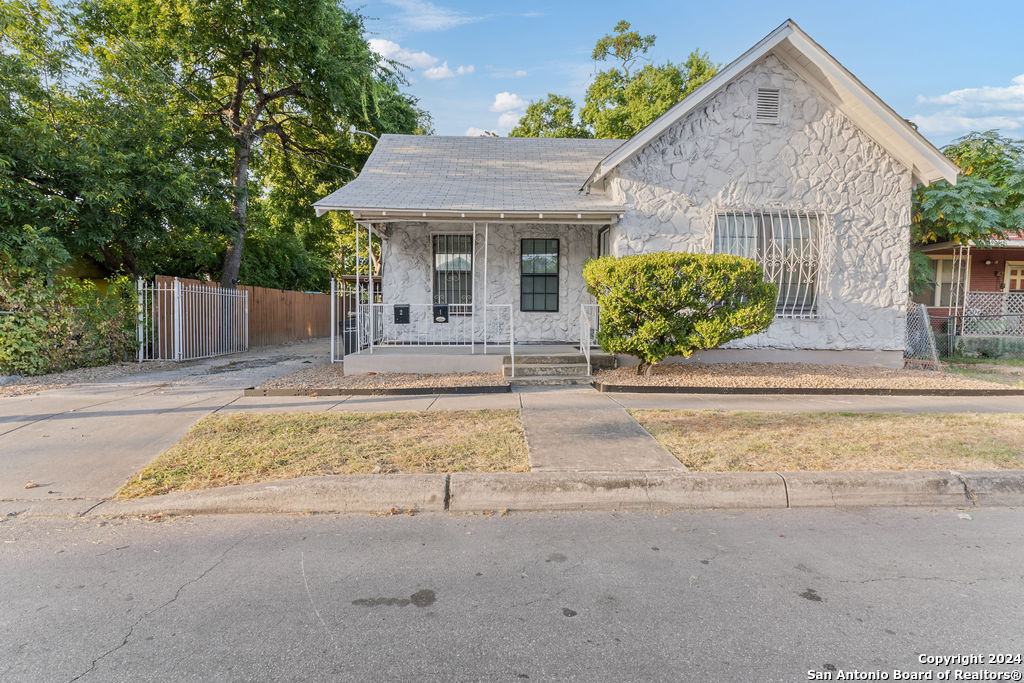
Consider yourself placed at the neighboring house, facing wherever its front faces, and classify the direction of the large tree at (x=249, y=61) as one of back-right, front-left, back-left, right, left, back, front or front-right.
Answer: front-right

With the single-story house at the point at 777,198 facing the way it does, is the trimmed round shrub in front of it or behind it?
in front

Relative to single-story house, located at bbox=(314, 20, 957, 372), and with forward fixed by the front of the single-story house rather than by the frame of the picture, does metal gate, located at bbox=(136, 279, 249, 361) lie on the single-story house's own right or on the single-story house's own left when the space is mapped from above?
on the single-story house's own right

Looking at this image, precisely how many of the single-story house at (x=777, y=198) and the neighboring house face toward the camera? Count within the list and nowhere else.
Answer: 2

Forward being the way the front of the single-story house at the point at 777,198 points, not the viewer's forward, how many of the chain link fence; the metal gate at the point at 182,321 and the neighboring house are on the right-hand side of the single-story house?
1

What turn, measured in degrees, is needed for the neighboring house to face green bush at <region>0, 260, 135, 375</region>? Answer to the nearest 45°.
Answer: approximately 45° to its right

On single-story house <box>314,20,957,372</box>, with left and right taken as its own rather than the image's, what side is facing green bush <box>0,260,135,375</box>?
right

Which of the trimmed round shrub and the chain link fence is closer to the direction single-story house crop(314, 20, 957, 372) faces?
the trimmed round shrub

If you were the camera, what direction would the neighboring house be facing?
facing the viewer

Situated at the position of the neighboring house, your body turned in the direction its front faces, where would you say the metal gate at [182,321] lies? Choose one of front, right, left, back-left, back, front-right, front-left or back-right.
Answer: front-right

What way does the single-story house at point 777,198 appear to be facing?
toward the camera

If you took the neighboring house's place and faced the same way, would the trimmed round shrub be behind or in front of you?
in front
